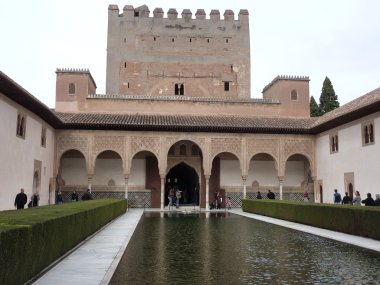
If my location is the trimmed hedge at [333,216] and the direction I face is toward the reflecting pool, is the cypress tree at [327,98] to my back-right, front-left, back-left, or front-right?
back-right

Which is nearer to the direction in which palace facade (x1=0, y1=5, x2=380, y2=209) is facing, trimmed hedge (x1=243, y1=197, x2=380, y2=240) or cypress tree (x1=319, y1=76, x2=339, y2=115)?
the trimmed hedge

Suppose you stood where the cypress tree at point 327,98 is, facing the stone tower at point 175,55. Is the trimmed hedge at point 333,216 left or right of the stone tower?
left

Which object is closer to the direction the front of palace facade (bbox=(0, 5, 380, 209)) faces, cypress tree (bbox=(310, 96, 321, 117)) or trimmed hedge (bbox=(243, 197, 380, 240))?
the trimmed hedge

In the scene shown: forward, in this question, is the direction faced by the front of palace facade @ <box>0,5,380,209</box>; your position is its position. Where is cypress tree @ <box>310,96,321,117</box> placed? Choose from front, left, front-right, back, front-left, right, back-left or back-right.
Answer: back-left

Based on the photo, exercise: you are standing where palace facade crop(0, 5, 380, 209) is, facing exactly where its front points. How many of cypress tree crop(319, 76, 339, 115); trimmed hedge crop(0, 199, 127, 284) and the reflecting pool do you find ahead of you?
2

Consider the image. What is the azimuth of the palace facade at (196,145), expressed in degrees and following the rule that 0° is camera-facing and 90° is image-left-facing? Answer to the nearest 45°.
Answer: approximately 0°

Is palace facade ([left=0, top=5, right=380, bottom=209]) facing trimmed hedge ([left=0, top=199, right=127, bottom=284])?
yes

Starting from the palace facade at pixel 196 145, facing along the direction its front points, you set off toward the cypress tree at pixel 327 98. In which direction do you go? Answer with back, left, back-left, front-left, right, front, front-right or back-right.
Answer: back-left

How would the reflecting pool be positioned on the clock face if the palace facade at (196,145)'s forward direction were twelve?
The reflecting pool is roughly at 12 o'clock from the palace facade.

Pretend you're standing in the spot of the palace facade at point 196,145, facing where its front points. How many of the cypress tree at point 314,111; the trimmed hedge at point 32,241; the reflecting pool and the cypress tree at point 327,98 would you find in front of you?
2
